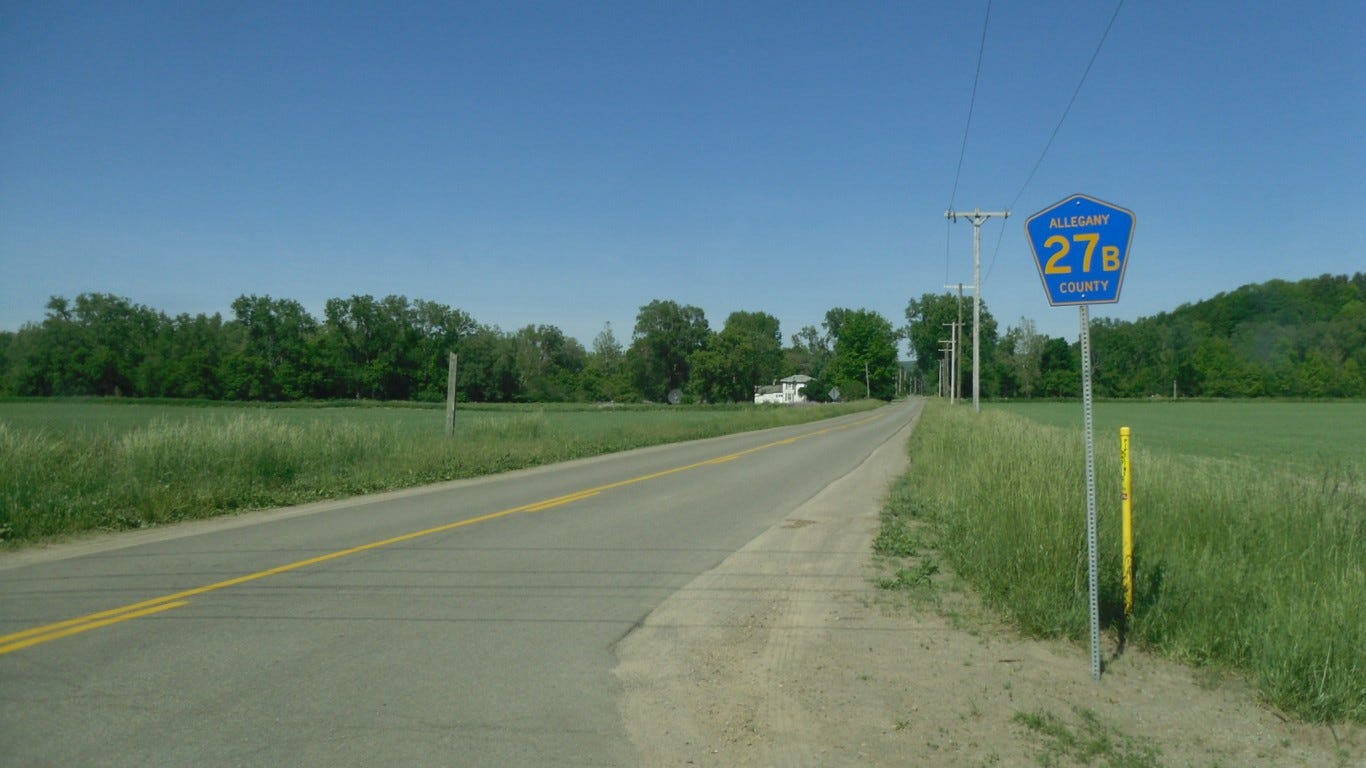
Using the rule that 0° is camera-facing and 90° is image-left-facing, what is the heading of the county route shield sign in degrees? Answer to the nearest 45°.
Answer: approximately 0°

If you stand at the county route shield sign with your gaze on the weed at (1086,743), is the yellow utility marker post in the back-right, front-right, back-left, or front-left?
back-left
